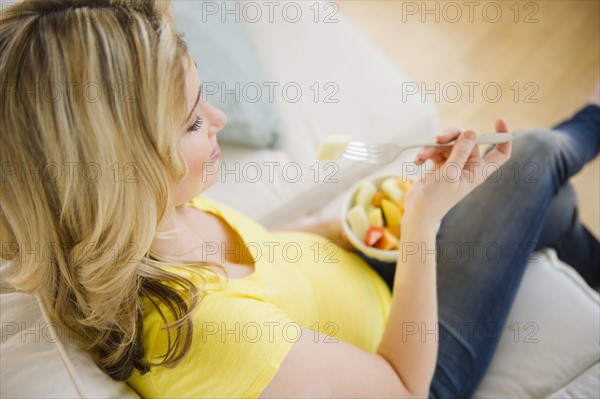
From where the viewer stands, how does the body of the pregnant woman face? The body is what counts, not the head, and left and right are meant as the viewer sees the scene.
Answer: facing away from the viewer and to the right of the viewer

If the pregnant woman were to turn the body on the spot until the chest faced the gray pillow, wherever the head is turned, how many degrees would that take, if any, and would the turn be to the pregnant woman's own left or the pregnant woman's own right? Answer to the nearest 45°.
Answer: approximately 45° to the pregnant woman's own left
